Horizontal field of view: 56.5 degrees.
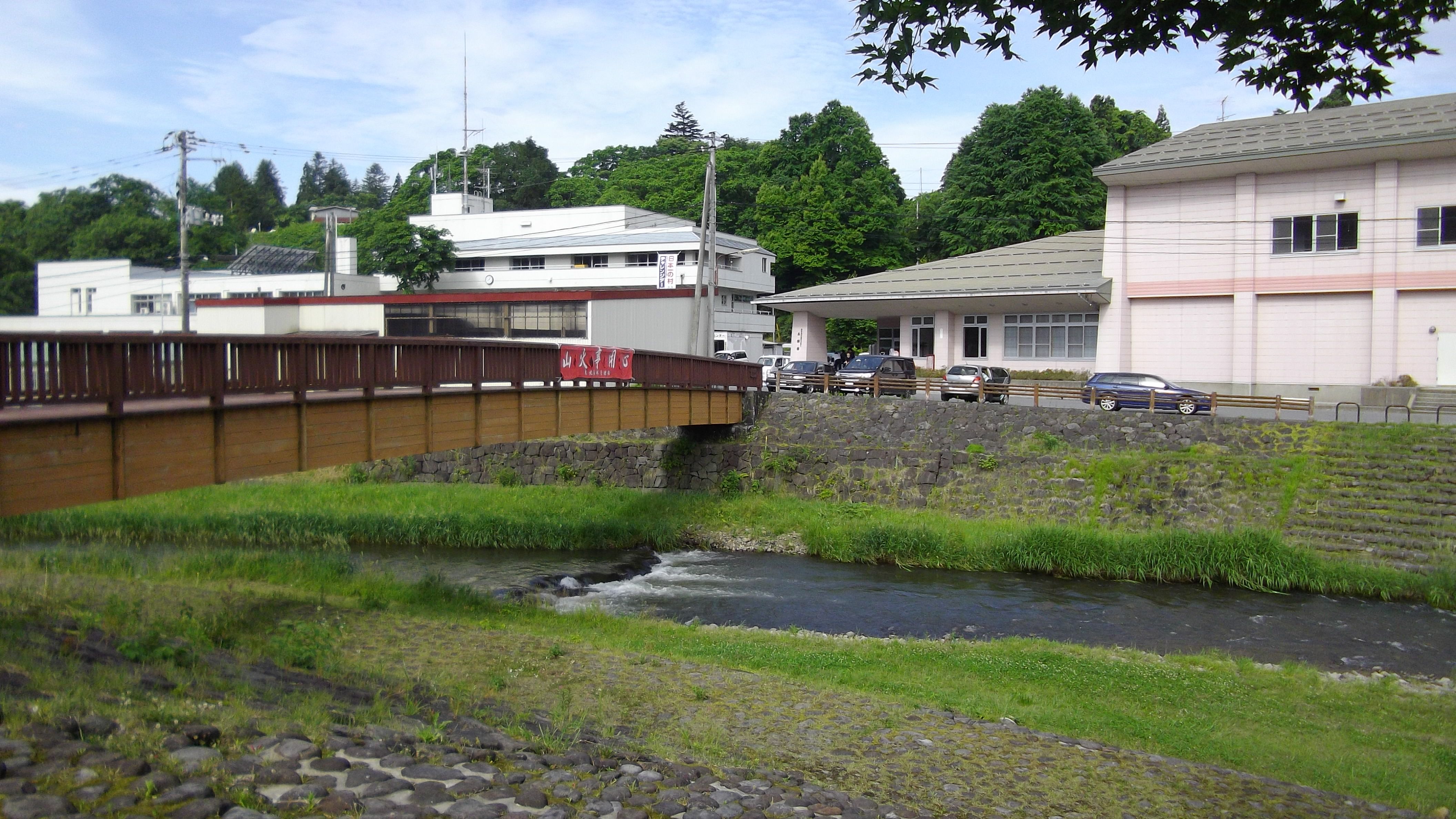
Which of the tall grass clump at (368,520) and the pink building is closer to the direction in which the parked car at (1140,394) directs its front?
the pink building

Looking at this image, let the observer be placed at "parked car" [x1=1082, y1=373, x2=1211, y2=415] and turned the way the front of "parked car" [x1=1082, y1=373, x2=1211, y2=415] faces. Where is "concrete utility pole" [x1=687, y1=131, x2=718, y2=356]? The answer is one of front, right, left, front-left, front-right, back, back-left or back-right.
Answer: back

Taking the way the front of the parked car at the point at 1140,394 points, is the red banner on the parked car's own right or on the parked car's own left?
on the parked car's own right

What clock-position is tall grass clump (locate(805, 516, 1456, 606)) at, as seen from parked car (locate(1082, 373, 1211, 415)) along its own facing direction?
The tall grass clump is roughly at 3 o'clock from the parked car.

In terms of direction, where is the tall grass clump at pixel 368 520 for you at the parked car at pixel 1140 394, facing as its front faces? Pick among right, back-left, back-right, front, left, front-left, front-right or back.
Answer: back-right

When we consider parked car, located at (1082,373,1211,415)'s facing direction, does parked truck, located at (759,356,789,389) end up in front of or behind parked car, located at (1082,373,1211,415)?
behind

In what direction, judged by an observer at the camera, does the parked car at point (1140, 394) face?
facing to the right of the viewer

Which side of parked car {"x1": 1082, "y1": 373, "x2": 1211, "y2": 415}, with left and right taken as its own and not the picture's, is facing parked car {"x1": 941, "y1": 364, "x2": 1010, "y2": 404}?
back

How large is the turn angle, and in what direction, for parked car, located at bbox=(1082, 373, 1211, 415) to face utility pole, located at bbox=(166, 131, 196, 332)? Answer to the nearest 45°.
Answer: approximately 180°
